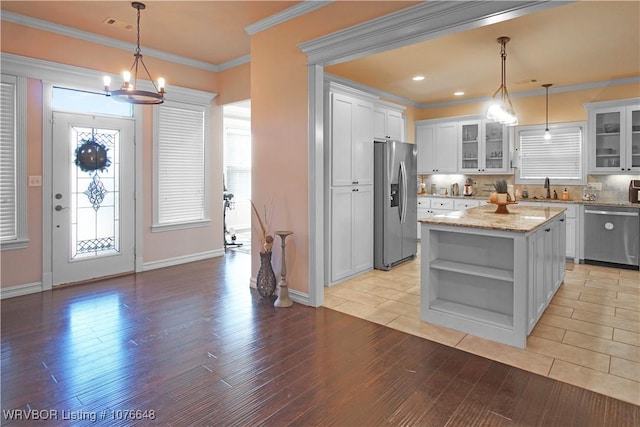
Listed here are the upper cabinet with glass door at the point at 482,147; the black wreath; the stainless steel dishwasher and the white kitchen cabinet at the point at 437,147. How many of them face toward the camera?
4

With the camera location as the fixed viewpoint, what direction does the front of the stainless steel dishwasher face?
facing the viewer

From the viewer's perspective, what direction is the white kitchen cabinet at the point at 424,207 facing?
toward the camera

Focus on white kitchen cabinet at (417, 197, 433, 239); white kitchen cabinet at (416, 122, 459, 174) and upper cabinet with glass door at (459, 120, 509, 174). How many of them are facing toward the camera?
3

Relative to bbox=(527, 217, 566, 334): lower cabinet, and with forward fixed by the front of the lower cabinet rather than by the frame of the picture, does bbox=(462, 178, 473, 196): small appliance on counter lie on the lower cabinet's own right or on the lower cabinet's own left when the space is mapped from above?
on the lower cabinet's own left

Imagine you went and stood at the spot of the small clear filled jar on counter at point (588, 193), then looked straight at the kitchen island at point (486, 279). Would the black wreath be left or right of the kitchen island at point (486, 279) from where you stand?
right

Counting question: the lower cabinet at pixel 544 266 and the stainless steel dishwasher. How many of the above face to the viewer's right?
1

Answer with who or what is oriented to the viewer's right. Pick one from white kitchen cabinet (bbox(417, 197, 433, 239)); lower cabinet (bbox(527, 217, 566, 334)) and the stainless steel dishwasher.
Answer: the lower cabinet

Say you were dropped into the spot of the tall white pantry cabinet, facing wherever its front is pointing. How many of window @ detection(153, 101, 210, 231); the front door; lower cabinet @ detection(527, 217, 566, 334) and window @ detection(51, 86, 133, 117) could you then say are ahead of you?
1

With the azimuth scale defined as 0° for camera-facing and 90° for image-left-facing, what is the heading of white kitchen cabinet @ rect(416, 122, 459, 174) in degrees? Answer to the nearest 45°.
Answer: approximately 0°
